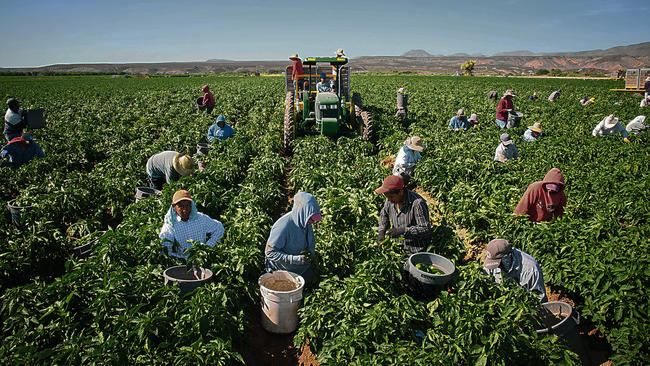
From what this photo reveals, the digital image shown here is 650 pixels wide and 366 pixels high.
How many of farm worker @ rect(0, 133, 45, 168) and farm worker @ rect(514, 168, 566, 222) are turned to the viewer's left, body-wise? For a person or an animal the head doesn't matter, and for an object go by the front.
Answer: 1

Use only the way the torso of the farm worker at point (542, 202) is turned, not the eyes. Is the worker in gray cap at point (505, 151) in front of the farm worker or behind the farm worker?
behind

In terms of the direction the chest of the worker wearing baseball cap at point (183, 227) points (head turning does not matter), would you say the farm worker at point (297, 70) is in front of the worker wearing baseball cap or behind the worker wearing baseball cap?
behind

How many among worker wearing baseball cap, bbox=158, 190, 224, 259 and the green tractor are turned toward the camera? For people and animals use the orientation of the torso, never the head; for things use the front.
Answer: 2

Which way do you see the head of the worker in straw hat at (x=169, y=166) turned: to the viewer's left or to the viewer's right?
to the viewer's right

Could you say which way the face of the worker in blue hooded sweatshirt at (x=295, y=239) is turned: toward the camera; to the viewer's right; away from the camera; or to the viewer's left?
to the viewer's right

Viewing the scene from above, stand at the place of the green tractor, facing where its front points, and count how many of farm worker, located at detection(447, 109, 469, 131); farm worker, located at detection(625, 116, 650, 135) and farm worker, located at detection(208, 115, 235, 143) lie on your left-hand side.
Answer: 2

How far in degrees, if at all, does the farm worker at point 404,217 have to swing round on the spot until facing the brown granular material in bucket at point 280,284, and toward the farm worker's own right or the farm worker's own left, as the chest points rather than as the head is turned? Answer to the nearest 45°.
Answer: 0° — they already face it
